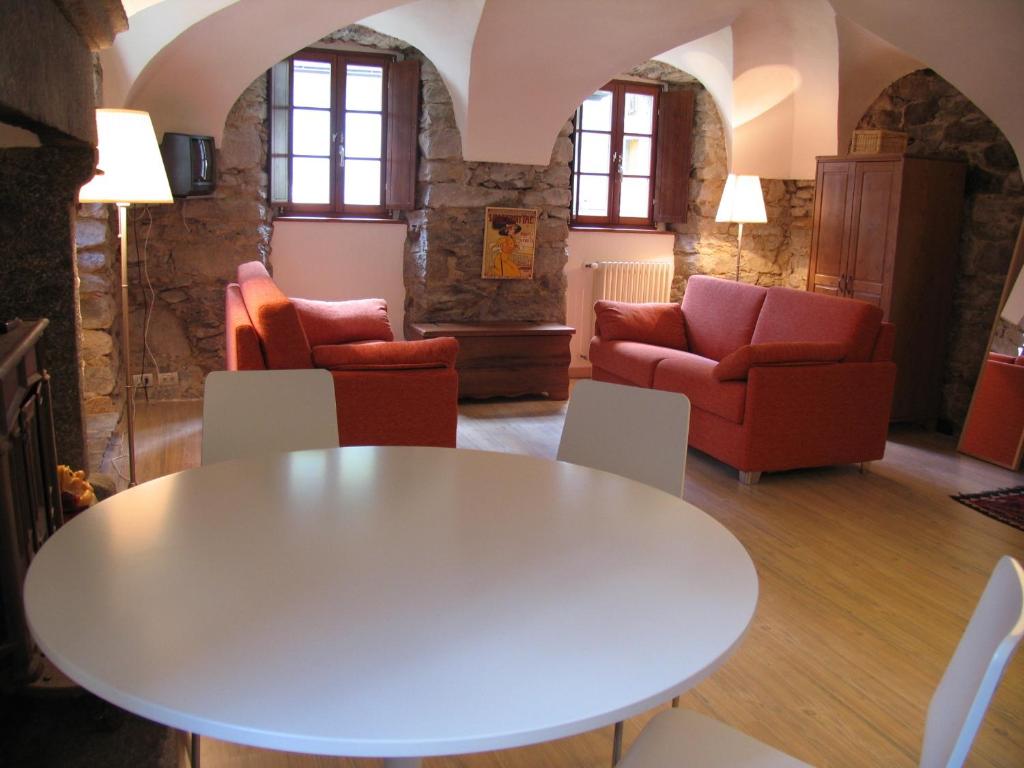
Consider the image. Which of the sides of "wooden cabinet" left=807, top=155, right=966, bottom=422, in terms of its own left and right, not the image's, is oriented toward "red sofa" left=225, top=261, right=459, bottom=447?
front

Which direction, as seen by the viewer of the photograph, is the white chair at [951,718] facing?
facing to the left of the viewer

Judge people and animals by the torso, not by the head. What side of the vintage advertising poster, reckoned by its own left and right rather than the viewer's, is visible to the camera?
front

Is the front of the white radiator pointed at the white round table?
yes

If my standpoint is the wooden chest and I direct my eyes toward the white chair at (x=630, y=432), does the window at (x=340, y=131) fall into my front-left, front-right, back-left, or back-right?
back-right

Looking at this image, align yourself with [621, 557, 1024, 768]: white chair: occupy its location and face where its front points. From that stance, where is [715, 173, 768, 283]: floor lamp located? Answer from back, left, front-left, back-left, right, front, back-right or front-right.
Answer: right

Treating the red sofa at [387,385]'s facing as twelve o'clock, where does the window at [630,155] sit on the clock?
The window is roughly at 10 o'clock from the red sofa.

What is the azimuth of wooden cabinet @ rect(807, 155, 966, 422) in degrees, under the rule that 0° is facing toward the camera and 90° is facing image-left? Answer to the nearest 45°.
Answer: approximately 45°

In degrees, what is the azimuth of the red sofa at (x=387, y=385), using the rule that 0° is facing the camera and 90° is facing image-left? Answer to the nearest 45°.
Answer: approximately 270°

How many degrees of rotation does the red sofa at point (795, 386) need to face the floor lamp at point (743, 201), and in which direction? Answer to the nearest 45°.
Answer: approximately 135° to its right

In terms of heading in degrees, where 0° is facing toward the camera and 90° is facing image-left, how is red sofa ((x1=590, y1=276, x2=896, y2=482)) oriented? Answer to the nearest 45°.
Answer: approximately 45°

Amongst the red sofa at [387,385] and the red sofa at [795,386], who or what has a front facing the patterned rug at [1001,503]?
the red sofa at [387,385]
